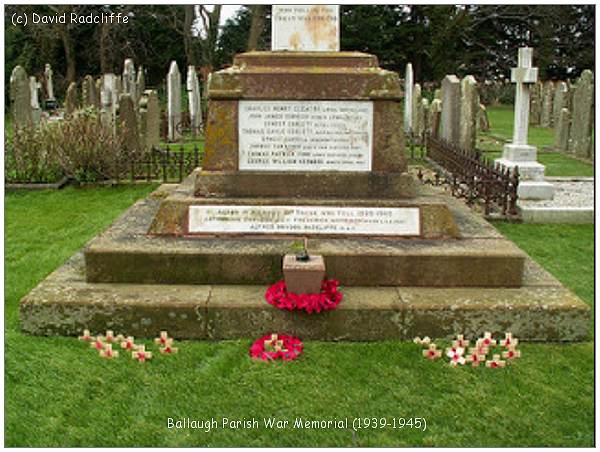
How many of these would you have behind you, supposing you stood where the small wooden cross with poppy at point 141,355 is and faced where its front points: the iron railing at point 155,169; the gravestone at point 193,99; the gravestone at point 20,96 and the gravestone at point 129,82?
4
